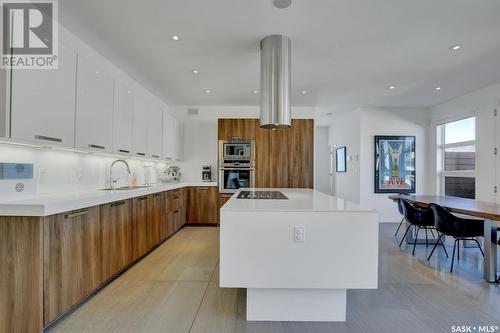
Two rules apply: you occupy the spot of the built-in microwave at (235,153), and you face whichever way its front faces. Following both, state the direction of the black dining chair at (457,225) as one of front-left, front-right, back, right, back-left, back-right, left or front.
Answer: front-left

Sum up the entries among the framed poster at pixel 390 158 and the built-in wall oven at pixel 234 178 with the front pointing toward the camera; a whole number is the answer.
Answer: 2

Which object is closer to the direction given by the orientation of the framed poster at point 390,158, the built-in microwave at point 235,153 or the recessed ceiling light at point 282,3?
the recessed ceiling light

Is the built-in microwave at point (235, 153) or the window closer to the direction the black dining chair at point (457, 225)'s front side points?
the window

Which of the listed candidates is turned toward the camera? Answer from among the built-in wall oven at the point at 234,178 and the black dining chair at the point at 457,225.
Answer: the built-in wall oven

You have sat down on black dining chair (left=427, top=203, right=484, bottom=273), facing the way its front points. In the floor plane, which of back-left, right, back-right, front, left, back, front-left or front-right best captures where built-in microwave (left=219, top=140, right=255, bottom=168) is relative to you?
back-left

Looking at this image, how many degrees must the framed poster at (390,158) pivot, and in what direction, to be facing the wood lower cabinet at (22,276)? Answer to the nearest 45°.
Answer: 0° — it already faces it

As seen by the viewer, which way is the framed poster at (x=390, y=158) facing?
toward the camera

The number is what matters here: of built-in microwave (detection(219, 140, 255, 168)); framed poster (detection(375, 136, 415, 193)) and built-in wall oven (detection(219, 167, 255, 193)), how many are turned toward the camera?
3

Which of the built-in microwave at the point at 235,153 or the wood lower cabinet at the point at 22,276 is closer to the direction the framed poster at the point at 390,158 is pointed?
the wood lower cabinet

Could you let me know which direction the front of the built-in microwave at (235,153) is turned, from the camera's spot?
facing the viewer
